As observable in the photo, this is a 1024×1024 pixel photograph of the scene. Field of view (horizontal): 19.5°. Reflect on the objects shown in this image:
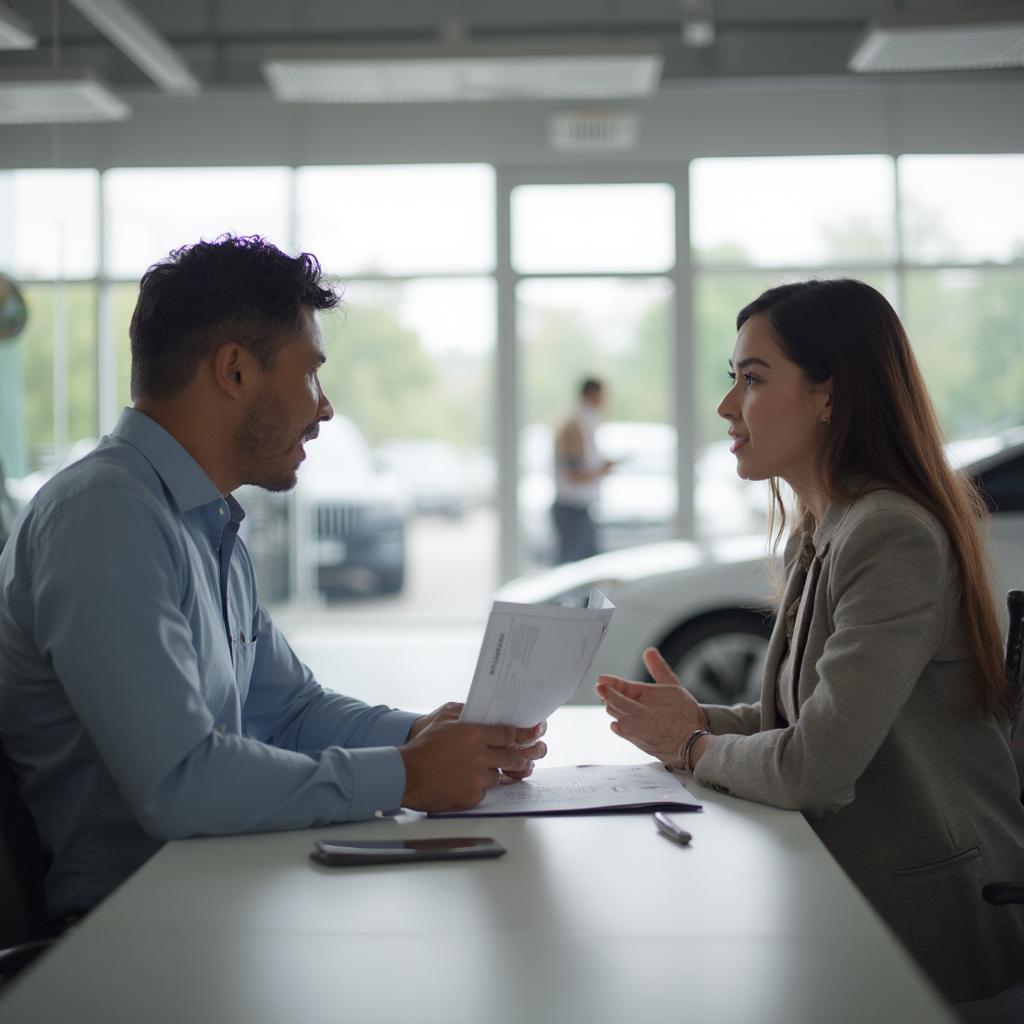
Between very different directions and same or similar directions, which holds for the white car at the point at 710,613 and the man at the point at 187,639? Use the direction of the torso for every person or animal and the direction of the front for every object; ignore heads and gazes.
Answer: very different directions

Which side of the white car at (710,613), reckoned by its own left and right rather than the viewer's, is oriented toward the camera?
left

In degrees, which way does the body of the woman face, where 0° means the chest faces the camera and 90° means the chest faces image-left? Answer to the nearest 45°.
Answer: approximately 90°

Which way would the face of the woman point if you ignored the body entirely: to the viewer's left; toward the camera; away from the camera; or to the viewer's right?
to the viewer's left

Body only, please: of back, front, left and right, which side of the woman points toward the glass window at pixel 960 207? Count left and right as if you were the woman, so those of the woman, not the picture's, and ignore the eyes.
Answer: right

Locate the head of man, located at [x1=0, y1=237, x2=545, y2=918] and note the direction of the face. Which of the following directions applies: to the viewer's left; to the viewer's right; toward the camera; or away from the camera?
to the viewer's right

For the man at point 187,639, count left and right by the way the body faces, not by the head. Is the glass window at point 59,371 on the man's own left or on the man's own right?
on the man's own left

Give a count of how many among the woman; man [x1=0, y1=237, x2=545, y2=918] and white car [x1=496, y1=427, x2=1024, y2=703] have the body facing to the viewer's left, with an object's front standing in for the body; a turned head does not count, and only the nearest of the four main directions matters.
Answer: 2

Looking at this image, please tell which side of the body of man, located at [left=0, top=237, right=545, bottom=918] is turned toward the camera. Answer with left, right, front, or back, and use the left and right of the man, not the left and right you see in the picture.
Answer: right
